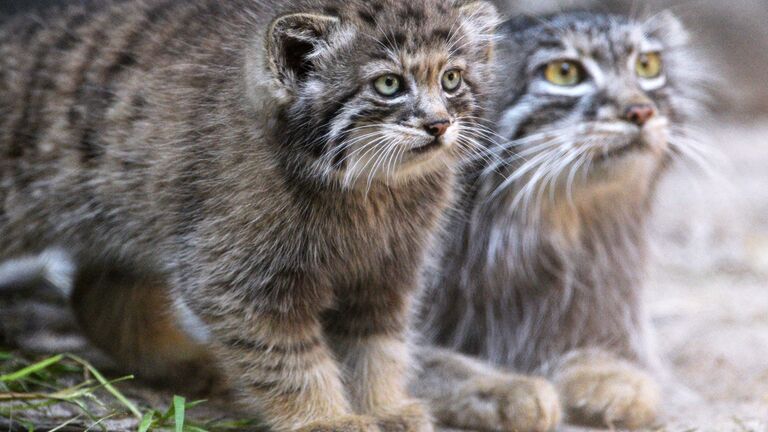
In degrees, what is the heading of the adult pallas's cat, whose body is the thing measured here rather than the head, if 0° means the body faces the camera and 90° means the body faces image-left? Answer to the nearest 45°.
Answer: approximately 315°

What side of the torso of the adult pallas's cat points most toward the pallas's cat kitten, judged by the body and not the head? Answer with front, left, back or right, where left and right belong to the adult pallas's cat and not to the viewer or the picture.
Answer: right

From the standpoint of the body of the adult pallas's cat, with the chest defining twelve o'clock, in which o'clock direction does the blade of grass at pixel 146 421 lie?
The blade of grass is roughly at 3 o'clock from the adult pallas's cat.

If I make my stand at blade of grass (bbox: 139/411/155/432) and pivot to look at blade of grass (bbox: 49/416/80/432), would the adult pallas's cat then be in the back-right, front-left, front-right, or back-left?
back-right

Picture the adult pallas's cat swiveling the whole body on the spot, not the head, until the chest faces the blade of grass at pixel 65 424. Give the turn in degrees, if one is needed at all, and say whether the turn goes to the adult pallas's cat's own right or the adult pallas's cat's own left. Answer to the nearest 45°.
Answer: approximately 90° to the adult pallas's cat's own right

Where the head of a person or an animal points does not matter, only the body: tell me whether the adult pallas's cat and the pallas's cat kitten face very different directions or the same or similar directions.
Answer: same or similar directions

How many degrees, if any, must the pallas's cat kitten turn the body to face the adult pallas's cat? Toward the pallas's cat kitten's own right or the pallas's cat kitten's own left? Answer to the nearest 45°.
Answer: approximately 90° to the pallas's cat kitten's own left

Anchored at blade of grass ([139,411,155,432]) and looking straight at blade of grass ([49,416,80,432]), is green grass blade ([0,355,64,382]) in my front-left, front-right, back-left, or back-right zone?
front-right

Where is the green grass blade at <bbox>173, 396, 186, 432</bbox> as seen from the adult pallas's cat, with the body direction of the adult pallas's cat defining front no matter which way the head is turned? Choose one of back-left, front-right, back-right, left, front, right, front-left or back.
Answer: right

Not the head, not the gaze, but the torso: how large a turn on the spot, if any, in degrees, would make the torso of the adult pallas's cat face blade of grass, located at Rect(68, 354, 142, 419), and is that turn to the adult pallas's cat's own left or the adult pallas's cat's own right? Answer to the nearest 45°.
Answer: approximately 90° to the adult pallas's cat's own right
